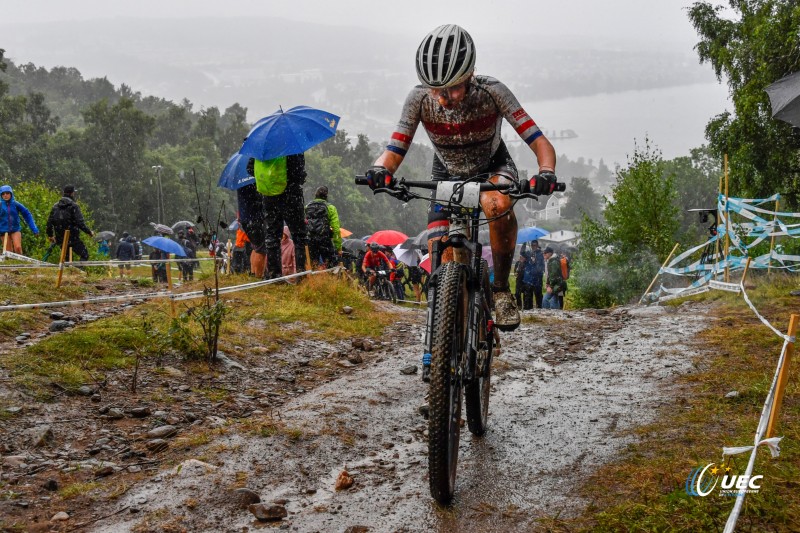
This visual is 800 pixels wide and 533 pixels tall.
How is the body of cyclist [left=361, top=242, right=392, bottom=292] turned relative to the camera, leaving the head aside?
toward the camera

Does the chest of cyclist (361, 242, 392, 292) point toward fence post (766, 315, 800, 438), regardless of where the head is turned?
yes

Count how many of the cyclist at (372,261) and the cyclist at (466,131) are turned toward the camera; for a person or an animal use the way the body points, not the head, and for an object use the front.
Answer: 2

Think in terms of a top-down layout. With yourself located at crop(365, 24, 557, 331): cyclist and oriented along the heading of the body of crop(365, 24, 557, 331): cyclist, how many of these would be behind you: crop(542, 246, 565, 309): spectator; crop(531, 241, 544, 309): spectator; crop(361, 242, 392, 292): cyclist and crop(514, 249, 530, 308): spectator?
4

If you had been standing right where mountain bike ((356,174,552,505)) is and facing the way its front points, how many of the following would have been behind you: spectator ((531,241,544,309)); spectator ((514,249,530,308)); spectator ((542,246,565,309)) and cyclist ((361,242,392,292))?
4

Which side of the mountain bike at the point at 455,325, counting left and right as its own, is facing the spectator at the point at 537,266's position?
back

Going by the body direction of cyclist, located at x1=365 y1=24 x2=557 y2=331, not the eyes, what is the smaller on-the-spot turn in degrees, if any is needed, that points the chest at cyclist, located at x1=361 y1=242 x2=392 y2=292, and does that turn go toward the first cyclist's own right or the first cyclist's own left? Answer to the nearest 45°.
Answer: approximately 180°

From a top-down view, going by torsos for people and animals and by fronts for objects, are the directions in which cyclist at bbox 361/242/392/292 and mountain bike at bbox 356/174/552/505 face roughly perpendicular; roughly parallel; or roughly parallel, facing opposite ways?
roughly parallel

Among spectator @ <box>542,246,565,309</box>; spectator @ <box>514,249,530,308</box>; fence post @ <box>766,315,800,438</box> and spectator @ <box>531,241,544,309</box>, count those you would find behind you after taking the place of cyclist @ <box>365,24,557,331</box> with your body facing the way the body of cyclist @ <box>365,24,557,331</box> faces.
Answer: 3

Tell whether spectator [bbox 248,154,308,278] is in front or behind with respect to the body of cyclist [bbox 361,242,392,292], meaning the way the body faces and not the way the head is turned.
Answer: in front

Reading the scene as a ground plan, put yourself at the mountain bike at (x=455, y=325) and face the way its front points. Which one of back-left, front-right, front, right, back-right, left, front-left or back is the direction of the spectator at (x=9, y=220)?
back-right
